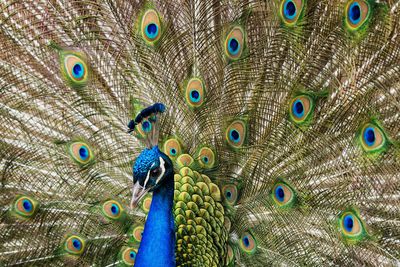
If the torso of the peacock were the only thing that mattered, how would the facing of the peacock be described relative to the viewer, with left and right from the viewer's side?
facing the viewer and to the left of the viewer
